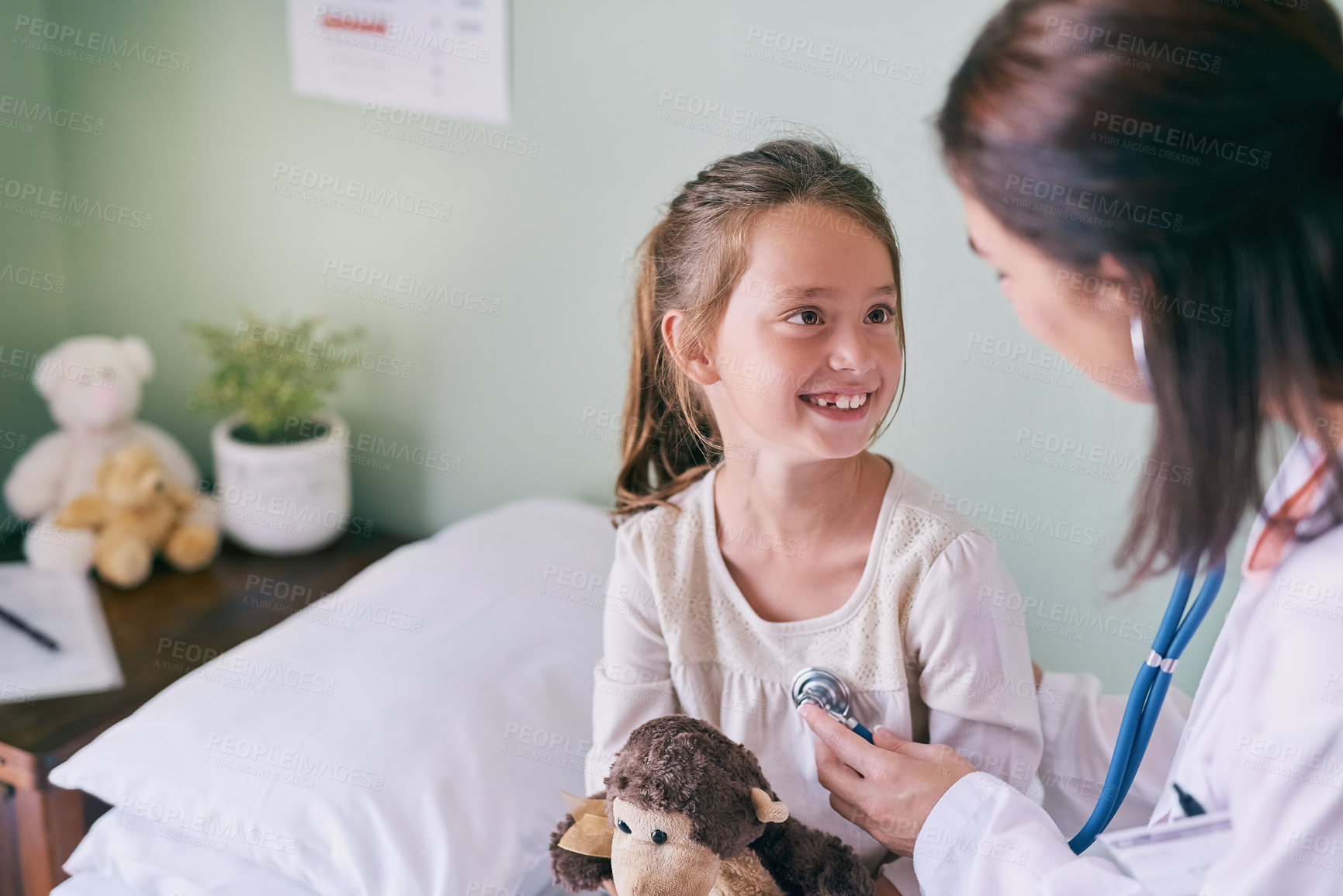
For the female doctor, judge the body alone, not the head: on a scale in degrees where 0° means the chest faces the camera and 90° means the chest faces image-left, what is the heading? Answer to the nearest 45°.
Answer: approximately 90°

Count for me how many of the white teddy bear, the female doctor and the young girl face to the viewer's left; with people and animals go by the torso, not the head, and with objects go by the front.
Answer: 1

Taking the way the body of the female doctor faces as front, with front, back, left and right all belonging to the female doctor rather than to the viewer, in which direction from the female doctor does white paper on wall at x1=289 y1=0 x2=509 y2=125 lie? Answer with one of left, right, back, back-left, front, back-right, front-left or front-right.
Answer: front-right

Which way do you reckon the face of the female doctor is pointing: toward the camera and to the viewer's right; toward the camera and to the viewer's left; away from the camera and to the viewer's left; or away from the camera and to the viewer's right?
away from the camera and to the viewer's left

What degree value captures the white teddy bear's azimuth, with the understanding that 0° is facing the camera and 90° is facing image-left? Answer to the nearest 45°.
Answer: approximately 0°

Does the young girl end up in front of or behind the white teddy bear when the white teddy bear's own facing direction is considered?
in front

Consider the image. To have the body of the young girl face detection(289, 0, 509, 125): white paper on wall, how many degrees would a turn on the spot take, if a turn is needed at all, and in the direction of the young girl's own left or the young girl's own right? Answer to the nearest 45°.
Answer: approximately 135° to the young girl's own right

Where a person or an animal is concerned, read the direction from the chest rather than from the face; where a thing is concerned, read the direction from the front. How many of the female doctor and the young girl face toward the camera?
1

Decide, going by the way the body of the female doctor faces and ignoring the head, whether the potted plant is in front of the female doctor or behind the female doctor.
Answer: in front
